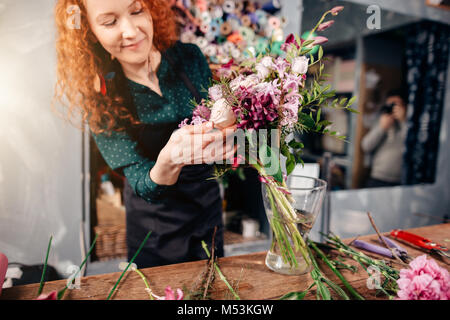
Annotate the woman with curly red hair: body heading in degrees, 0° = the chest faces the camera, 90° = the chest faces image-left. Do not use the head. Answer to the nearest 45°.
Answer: approximately 315°

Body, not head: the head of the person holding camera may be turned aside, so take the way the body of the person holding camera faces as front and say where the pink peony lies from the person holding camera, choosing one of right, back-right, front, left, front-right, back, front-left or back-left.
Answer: front-left

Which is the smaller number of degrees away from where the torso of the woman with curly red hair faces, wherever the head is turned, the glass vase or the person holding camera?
the glass vase

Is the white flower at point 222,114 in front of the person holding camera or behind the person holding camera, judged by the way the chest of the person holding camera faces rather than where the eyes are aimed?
in front

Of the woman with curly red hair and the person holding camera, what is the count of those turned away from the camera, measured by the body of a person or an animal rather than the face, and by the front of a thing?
0

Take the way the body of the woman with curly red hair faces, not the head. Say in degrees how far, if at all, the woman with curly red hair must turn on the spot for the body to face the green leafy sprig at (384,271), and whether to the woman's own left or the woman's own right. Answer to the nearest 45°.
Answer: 0° — they already face it

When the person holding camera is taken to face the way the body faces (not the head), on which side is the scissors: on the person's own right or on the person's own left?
on the person's own left

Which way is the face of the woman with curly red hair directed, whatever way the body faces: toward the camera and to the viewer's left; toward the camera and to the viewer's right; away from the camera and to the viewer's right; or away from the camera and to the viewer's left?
toward the camera and to the viewer's right

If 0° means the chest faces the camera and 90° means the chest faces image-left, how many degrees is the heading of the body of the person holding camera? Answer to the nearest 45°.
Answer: approximately 45°

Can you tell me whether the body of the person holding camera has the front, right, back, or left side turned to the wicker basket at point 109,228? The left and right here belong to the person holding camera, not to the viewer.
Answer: front

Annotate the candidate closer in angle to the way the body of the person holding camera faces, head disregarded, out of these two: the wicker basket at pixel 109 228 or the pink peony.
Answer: the pink peony
